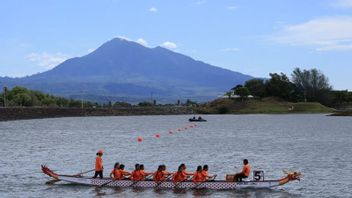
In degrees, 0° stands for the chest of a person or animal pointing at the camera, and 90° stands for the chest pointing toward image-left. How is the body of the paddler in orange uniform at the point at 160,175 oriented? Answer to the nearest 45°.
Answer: approximately 270°

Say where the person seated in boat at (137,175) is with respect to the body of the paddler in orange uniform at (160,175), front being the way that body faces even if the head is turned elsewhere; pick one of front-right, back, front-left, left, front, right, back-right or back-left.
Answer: back
